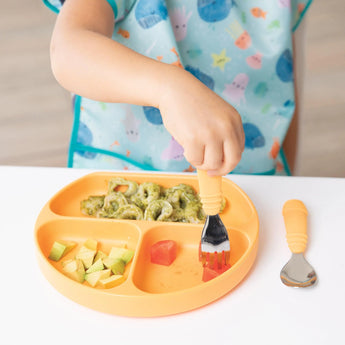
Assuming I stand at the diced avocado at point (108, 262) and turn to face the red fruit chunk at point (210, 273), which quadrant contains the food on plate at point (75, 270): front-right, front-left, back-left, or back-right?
back-right

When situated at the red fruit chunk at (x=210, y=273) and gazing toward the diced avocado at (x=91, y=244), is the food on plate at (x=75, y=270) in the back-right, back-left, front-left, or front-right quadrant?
front-left

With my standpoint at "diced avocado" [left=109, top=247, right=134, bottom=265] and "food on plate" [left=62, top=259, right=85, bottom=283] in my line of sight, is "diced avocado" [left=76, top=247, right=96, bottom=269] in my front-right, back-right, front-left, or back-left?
front-right

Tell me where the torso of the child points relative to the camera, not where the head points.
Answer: toward the camera

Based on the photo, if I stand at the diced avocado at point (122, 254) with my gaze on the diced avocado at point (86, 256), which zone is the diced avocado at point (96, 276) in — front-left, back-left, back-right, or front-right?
front-left
